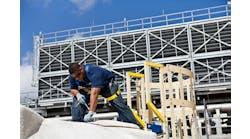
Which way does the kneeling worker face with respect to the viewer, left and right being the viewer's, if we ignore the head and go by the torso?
facing the viewer and to the left of the viewer

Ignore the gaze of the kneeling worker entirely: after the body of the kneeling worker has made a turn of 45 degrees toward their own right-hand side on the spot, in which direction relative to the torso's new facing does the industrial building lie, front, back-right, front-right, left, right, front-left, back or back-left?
right

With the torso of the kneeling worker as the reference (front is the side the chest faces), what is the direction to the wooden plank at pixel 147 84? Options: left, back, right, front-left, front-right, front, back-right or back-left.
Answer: back
